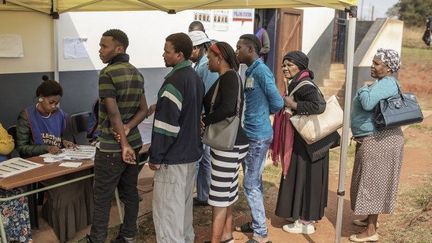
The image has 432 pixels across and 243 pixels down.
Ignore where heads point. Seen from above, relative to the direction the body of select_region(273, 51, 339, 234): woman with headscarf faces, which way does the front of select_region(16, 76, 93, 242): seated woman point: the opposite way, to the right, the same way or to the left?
to the left

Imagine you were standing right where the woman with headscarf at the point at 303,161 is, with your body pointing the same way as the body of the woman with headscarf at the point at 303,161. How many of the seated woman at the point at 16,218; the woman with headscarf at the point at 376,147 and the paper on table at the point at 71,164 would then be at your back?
1

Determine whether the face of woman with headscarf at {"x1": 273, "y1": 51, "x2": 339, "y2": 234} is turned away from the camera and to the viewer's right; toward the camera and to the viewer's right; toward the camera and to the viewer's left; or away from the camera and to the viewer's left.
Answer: toward the camera and to the viewer's left

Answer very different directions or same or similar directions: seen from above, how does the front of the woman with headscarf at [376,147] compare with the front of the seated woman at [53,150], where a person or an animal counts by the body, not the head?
very different directions

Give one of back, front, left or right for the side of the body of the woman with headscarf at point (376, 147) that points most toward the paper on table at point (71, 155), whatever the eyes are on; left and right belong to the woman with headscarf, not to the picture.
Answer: front

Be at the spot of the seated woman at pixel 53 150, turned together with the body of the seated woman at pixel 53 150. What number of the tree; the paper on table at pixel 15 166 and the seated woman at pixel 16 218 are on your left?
1

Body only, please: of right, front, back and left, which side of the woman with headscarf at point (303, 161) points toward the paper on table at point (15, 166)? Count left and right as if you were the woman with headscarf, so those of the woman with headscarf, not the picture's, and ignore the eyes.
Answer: front

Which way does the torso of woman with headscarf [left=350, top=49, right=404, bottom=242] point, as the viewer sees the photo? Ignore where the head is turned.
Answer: to the viewer's left

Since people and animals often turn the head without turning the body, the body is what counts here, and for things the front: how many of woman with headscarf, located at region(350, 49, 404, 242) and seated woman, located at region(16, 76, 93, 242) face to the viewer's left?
1

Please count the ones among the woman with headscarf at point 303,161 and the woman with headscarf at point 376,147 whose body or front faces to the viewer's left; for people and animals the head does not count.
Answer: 2

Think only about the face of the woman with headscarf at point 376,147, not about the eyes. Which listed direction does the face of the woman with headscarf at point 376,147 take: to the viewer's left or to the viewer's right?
to the viewer's left

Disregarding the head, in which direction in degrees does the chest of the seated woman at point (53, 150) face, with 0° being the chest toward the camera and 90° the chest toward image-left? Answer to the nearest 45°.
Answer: approximately 315°

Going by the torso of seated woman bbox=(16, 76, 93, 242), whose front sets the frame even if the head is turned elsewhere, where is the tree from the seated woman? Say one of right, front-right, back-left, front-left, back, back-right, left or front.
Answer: left

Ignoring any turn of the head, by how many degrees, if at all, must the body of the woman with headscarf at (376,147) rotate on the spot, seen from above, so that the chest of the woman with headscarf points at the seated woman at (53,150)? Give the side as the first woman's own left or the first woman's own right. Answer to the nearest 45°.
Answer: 0° — they already face them

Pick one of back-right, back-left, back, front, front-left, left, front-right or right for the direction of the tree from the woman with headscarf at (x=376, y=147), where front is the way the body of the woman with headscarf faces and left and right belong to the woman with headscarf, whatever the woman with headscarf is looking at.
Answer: right

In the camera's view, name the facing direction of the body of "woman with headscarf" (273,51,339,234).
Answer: to the viewer's left
